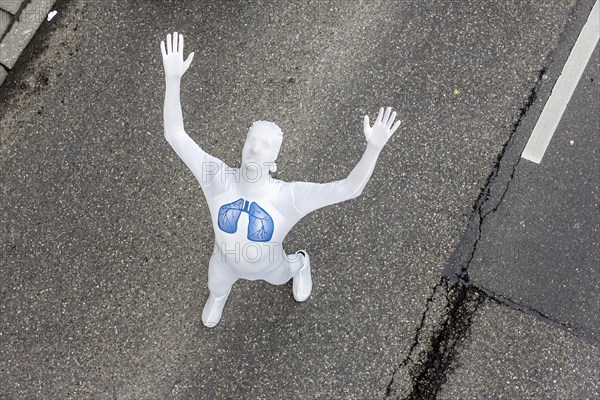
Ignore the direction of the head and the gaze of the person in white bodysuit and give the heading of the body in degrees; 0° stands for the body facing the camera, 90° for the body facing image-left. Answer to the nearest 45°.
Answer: approximately 0°
